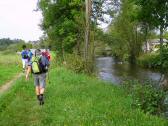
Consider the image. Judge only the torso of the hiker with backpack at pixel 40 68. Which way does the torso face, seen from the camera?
away from the camera

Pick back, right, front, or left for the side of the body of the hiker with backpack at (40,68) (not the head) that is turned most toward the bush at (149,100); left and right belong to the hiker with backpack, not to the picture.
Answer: right

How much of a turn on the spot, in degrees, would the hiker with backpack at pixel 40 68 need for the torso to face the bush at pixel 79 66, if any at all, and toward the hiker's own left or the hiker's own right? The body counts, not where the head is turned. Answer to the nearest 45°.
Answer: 0° — they already face it

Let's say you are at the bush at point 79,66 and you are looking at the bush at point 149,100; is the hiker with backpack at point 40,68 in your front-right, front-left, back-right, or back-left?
front-right
